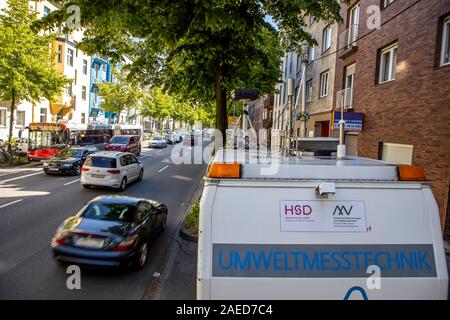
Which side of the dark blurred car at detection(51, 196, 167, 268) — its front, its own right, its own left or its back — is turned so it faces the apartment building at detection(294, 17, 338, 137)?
front

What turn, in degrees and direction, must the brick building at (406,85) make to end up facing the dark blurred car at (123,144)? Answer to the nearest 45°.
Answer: approximately 90° to its right

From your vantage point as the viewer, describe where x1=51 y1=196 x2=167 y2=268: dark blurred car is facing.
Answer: facing away from the viewer and to the right of the viewer

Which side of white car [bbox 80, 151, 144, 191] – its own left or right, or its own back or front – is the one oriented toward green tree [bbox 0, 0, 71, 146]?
left

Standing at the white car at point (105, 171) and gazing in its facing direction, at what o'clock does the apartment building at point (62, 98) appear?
The apartment building is roughly at 10 o'clock from the white car.

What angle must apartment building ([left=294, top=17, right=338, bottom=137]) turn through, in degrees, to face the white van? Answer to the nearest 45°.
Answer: approximately 45° to its left

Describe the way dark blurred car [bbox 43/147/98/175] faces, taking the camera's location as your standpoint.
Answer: facing the viewer and to the left of the viewer

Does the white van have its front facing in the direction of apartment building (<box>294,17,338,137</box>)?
yes

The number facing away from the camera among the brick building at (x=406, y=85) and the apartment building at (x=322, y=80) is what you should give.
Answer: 0

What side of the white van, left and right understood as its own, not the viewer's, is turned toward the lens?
back

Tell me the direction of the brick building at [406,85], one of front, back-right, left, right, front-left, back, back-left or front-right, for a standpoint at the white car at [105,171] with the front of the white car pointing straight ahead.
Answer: right
